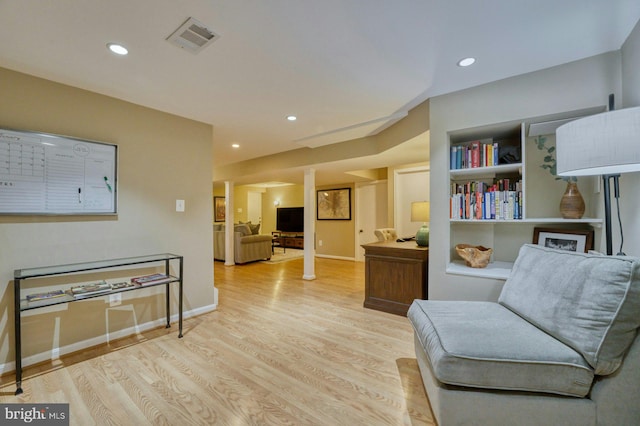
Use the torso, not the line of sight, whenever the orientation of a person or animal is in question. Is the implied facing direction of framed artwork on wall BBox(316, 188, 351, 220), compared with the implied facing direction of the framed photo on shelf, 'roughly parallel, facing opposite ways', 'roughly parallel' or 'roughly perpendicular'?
roughly parallel

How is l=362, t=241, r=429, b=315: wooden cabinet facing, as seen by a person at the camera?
facing the viewer

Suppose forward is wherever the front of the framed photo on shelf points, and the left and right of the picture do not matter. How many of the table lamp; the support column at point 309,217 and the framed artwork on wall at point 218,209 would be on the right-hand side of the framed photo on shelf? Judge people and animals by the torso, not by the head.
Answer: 3

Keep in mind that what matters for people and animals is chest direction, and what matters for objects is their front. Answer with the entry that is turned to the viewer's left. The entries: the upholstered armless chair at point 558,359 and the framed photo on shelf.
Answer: the upholstered armless chair

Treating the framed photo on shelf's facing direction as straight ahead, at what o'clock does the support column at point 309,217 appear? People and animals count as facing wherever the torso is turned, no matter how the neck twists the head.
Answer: The support column is roughly at 3 o'clock from the framed photo on shelf.

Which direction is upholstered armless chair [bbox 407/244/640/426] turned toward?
to the viewer's left

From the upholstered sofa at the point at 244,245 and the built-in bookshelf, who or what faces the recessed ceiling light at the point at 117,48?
the built-in bookshelf

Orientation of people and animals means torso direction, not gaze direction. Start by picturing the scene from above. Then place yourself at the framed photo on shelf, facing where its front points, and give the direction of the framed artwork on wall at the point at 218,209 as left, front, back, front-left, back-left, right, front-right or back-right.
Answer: right

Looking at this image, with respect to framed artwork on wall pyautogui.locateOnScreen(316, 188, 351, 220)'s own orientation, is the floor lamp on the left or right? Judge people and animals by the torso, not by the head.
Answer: on its left

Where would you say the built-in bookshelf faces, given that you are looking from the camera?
facing the viewer and to the left of the viewer

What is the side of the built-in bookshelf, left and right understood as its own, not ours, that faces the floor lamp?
left

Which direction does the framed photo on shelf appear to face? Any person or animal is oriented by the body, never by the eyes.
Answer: toward the camera

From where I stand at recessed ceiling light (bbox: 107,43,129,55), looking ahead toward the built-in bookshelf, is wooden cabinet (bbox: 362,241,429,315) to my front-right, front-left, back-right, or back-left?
front-left

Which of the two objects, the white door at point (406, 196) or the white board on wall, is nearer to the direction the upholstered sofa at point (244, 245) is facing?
the white door

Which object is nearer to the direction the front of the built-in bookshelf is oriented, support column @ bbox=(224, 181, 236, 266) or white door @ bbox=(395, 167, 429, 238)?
the support column

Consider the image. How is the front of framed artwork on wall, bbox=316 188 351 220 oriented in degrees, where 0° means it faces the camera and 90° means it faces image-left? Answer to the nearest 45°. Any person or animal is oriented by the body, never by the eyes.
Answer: approximately 45°
